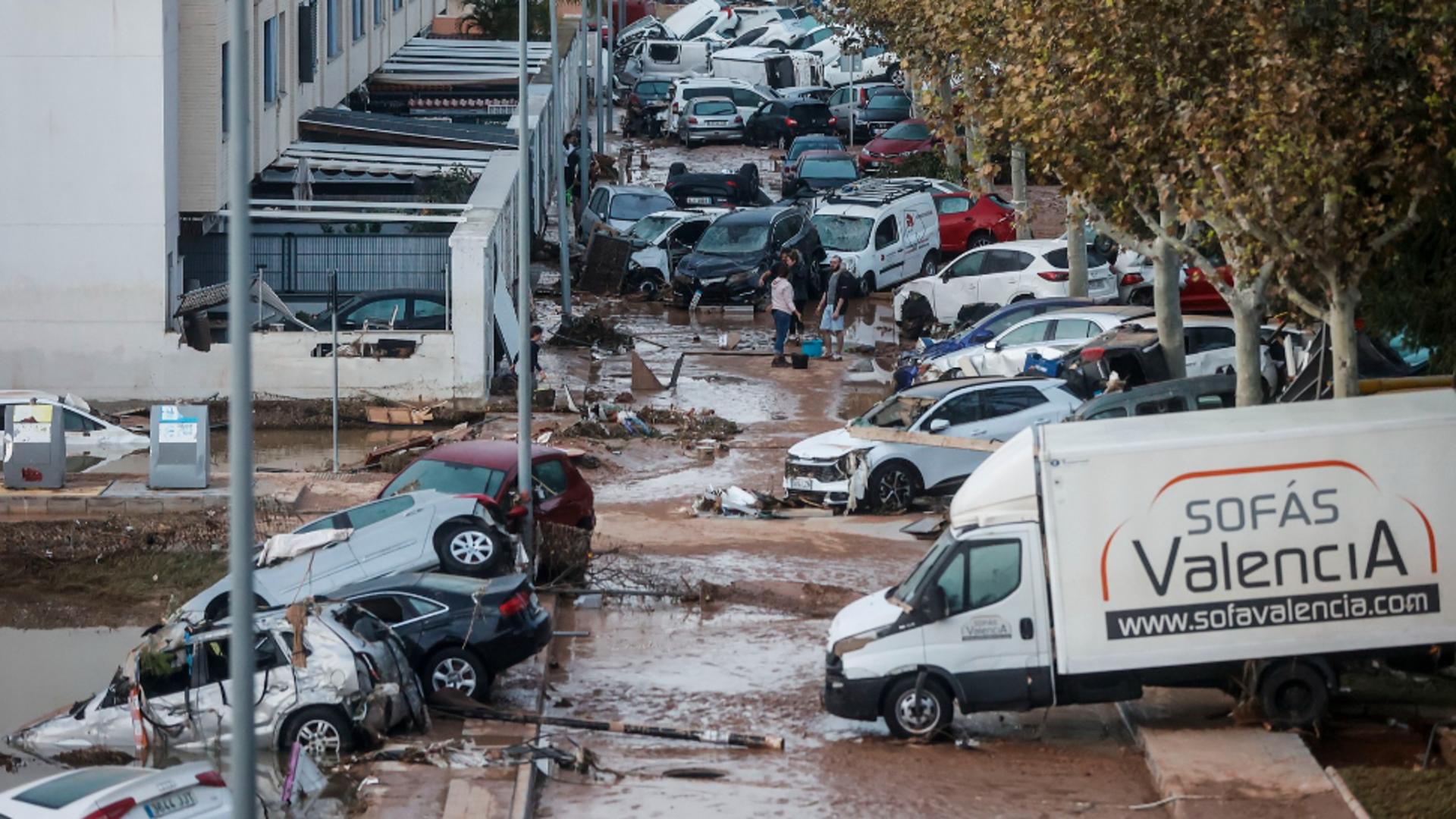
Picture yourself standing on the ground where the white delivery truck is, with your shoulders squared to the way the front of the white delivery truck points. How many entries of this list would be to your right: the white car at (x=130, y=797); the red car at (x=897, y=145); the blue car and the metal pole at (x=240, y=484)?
2

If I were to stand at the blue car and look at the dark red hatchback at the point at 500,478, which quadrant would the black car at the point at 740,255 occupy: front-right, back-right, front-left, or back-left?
back-right

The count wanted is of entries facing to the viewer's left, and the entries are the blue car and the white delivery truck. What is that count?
2

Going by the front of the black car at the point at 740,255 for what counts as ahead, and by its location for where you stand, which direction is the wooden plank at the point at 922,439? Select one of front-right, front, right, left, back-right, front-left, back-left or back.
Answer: front-left

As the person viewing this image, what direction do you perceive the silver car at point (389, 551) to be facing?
facing to the left of the viewer

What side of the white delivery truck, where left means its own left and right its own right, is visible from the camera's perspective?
left

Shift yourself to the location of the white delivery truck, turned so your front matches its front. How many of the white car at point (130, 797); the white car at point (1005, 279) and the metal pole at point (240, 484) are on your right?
1

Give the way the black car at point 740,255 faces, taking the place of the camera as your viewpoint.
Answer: facing the viewer and to the left of the viewer

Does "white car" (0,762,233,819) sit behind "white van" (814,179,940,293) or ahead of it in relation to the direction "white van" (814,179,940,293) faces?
ahead

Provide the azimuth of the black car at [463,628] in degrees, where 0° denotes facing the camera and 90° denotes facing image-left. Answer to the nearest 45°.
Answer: approximately 135°

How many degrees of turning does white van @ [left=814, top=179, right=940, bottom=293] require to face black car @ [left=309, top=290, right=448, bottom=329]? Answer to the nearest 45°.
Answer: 0° — it already faces it

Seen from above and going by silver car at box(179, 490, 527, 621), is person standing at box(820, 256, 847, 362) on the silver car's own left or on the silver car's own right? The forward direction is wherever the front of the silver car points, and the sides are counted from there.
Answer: on the silver car's own right

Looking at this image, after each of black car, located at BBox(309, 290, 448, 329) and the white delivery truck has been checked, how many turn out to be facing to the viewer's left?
2

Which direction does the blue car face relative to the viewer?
to the viewer's left

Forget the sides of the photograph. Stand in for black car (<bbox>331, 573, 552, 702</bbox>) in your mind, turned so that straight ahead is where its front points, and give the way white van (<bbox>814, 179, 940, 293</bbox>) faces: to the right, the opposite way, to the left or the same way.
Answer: to the left

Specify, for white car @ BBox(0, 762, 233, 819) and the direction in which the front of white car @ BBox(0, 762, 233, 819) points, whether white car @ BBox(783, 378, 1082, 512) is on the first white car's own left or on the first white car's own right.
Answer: on the first white car's own right

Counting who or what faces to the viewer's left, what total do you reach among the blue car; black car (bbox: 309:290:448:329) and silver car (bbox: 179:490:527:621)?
3
